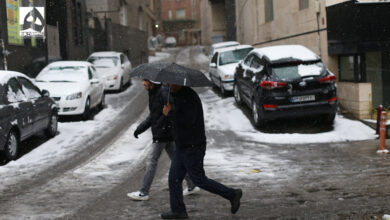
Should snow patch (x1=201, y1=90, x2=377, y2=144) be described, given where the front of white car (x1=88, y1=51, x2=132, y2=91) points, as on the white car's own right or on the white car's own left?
on the white car's own left

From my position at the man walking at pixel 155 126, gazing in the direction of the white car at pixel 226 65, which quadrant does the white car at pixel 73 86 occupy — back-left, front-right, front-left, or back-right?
front-left

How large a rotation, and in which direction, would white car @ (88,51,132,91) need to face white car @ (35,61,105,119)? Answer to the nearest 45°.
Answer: approximately 45° to its left

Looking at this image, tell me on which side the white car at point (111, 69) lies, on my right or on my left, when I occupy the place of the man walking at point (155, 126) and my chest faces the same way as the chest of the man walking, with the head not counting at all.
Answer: on my right

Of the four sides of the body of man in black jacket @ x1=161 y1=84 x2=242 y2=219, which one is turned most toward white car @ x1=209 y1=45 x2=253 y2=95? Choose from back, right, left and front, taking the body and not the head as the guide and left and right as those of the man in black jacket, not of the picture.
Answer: right

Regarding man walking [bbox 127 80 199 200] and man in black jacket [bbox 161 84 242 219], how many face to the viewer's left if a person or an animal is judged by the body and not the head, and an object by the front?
2

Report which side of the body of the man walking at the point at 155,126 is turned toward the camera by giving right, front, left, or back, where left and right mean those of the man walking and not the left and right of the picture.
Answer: left

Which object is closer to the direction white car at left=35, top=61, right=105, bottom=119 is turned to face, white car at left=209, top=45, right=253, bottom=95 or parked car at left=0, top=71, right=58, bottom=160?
the parked car

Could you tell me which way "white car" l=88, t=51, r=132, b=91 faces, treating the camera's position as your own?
facing the viewer and to the left of the viewer

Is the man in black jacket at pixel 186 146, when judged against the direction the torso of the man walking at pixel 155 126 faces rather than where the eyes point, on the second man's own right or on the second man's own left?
on the second man's own left

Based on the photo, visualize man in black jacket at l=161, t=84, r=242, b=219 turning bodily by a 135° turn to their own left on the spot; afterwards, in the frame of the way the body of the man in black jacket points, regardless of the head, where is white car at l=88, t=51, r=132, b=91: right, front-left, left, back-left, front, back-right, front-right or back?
back-left

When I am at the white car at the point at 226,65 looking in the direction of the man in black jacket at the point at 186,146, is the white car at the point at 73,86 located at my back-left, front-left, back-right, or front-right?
front-right

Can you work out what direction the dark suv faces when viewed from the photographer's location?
facing away from the viewer and to the left of the viewer

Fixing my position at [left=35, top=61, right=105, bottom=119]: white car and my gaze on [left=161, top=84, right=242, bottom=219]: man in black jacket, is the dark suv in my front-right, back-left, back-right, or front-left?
front-left

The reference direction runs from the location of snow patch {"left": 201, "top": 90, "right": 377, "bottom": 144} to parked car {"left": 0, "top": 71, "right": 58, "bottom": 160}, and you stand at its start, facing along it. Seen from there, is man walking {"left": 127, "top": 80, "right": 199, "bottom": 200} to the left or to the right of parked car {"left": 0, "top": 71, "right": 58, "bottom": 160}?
left

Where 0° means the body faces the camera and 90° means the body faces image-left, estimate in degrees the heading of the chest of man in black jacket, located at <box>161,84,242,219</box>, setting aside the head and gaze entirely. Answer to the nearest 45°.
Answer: approximately 90°
